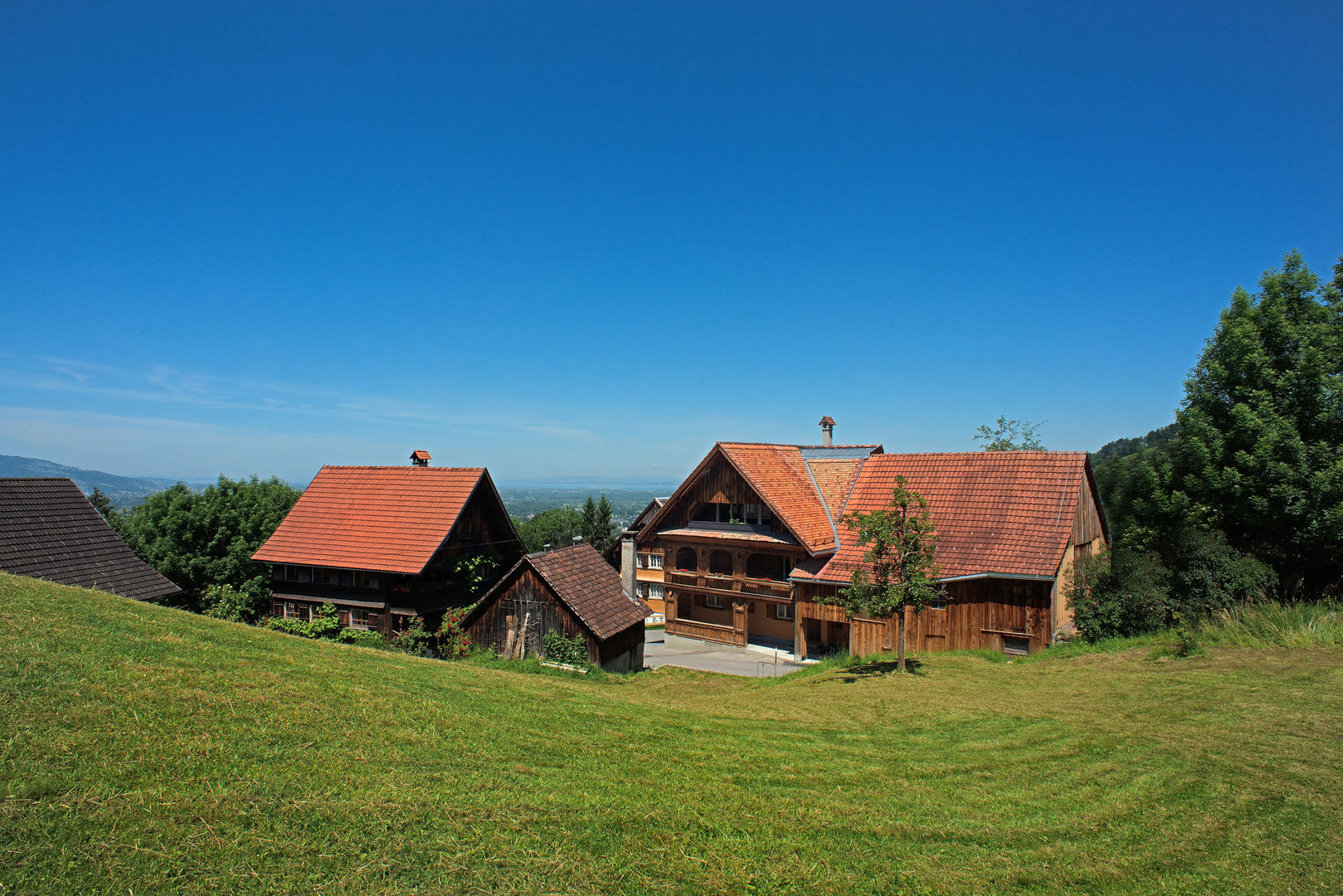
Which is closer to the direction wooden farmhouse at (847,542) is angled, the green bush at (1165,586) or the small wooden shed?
the small wooden shed

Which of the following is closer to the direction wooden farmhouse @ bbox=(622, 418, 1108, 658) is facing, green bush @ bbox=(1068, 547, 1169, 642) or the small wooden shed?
the small wooden shed

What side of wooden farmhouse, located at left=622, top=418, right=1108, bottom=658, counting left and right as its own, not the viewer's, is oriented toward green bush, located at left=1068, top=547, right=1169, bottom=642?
left

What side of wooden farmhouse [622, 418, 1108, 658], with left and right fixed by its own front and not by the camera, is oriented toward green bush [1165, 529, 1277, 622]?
left

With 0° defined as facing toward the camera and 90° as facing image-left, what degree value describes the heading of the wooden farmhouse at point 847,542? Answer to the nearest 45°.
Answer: approximately 45°

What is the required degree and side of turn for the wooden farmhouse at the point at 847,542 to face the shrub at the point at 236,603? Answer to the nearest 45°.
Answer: approximately 45° to its right

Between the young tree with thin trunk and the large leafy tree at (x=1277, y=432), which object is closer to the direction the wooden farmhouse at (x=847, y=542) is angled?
the young tree with thin trunk
